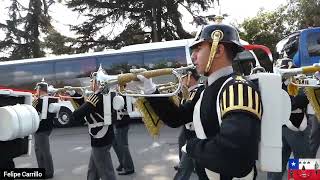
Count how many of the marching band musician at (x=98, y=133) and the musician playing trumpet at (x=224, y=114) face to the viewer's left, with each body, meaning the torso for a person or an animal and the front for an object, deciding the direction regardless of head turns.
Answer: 2

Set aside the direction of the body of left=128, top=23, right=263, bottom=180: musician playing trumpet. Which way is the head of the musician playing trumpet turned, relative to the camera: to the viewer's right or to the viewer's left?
to the viewer's left

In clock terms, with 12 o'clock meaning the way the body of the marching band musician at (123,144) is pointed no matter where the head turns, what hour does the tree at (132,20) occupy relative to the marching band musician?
The tree is roughly at 3 o'clock from the marching band musician.

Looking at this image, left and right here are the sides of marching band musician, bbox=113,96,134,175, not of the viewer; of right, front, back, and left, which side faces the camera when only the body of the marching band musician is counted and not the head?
left

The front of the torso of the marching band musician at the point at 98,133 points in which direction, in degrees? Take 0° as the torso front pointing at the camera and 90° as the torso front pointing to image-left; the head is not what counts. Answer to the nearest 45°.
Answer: approximately 90°

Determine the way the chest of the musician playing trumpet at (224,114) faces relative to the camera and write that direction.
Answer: to the viewer's left

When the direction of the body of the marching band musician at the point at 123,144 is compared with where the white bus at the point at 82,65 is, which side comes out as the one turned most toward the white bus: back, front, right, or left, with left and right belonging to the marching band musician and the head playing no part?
right

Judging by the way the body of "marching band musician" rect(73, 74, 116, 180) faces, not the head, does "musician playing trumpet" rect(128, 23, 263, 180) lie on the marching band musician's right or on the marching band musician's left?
on the marching band musician's left
